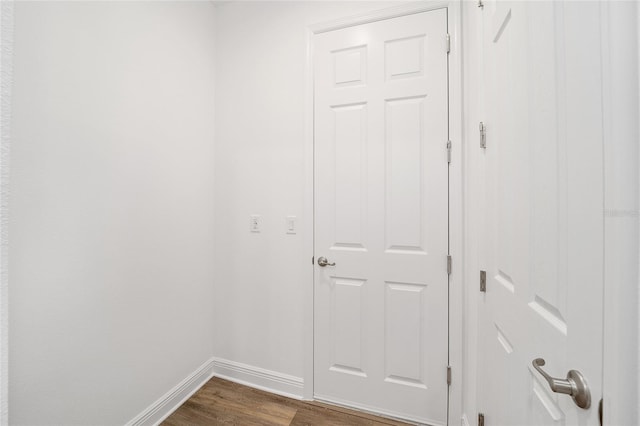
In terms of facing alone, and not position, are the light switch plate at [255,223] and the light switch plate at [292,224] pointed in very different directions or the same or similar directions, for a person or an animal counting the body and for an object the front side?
same or similar directions

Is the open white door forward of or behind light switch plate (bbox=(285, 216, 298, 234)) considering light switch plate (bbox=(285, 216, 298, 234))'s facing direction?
forward

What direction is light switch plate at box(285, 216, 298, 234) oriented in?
toward the camera

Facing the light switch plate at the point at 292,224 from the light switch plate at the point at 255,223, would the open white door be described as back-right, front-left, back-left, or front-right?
front-right

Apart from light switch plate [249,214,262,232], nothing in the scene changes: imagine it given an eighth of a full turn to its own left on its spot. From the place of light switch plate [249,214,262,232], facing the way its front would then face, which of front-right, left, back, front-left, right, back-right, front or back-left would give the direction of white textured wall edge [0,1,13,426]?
right

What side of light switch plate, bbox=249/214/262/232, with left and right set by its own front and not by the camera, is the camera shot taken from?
front

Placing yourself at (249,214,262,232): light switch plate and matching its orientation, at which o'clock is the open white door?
The open white door is roughly at 11 o'clock from the light switch plate.

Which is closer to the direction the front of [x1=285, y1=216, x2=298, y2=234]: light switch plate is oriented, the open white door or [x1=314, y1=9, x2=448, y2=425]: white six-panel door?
the open white door

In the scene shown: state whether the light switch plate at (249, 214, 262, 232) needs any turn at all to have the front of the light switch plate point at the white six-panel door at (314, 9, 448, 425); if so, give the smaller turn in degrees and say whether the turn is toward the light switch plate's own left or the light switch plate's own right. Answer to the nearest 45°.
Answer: approximately 45° to the light switch plate's own left

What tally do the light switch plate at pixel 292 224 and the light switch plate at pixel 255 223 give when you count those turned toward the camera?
2

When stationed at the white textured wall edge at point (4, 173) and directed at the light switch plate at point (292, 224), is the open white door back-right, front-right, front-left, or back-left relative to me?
front-right

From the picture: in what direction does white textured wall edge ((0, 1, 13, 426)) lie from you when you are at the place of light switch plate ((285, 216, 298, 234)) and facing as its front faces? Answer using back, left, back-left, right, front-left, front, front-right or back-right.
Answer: front-right

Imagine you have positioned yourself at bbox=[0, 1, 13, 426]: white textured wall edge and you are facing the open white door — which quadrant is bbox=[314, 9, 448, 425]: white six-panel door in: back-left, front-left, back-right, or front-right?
front-left
